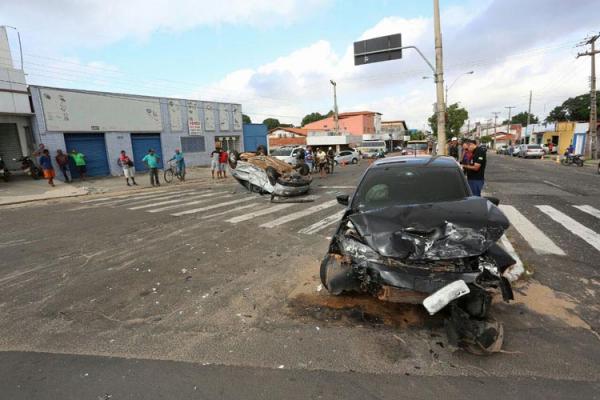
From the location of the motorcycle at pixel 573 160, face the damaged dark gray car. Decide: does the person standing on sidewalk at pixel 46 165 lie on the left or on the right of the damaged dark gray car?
right

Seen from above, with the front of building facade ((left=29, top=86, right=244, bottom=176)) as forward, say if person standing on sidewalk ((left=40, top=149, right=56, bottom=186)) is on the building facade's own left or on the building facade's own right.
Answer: on the building facade's own right

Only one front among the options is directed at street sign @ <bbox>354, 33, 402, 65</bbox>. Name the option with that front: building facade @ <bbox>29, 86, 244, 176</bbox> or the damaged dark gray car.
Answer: the building facade

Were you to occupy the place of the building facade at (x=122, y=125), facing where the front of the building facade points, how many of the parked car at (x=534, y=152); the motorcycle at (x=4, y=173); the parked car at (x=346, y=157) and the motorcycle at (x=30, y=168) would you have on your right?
2

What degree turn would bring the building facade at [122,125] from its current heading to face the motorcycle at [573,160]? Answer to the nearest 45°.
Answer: approximately 45° to its left

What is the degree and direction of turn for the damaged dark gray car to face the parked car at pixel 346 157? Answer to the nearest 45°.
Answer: approximately 180°

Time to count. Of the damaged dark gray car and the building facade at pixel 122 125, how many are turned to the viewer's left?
0

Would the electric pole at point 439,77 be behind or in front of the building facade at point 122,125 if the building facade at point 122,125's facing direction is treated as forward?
in front

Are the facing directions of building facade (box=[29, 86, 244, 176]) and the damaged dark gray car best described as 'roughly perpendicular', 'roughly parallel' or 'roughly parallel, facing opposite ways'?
roughly perpendicular

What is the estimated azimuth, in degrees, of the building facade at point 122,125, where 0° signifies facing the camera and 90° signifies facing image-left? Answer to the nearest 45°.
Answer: approximately 315°

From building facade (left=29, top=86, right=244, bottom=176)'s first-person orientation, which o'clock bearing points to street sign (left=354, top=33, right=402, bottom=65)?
The street sign is roughly at 12 o'clock from the building facade.

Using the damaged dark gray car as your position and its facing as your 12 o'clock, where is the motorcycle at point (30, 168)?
The motorcycle is roughly at 4 o'clock from the damaged dark gray car.

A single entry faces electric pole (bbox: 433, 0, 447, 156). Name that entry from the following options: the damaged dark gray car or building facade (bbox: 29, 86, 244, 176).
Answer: the building facade

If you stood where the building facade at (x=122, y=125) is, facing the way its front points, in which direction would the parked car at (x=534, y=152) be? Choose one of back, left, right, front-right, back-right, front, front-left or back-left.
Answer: front-left
